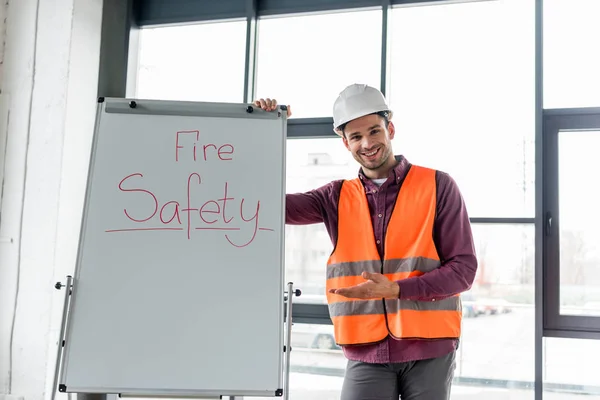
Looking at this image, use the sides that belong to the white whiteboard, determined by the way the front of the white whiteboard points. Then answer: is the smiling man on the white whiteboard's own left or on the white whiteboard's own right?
on the white whiteboard's own left

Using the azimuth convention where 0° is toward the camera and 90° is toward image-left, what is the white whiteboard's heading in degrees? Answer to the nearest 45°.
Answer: approximately 0°

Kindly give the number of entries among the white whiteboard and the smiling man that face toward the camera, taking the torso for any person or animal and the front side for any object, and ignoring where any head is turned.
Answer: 2

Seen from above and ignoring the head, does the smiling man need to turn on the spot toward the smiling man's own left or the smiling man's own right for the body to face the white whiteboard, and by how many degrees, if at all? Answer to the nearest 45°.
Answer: approximately 90° to the smiling man's own right

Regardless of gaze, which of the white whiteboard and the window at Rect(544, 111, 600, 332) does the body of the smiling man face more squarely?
the white whiteboard

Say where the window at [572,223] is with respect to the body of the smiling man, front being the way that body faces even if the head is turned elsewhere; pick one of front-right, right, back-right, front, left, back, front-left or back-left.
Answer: back-left

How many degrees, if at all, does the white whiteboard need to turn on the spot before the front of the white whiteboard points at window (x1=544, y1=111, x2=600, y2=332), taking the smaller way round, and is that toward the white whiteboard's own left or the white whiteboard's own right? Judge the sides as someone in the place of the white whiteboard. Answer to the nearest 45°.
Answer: approximately 90° to the white whiteboard's own left
